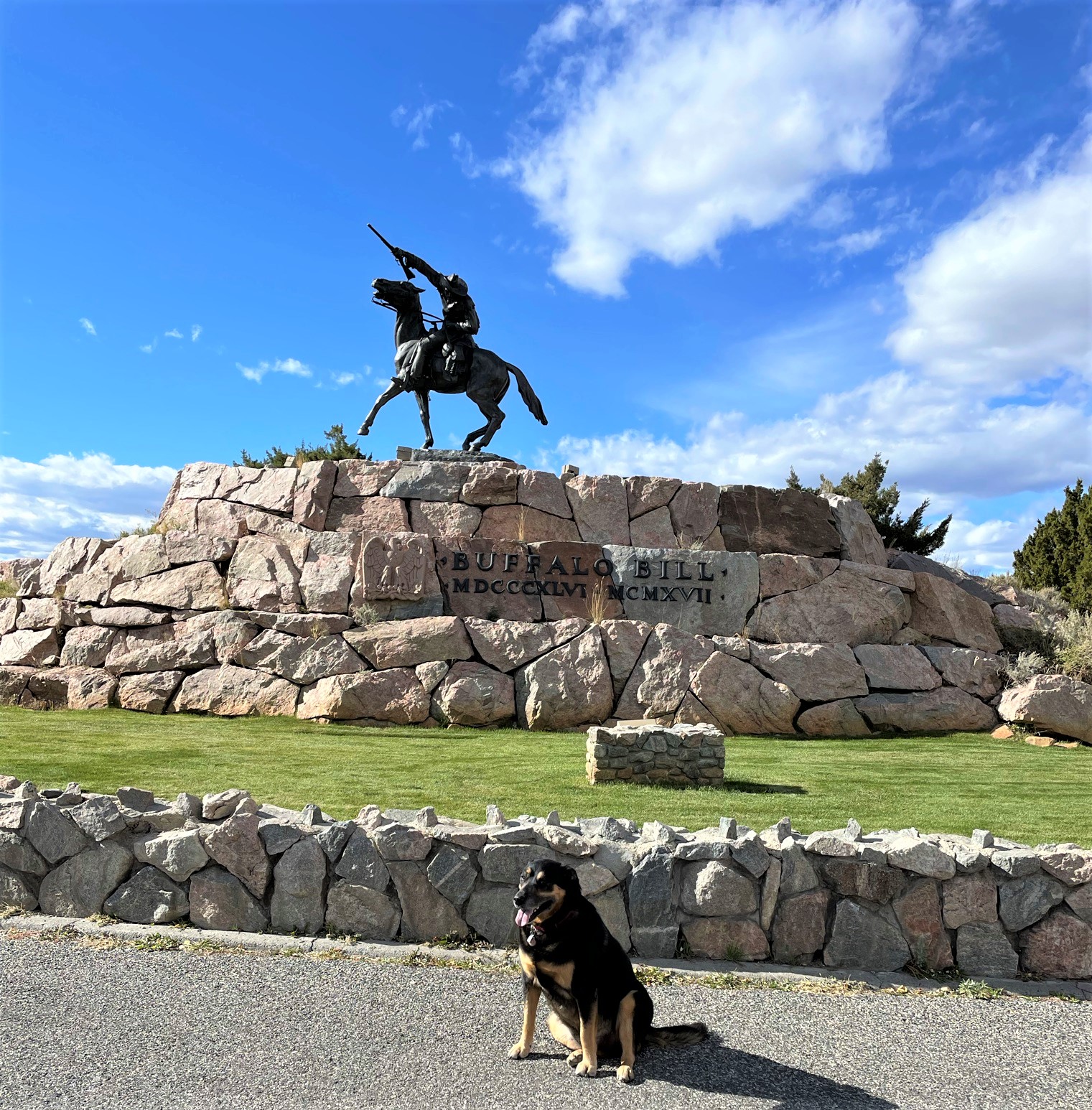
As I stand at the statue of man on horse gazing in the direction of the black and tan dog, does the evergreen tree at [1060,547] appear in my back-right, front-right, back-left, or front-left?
back-left

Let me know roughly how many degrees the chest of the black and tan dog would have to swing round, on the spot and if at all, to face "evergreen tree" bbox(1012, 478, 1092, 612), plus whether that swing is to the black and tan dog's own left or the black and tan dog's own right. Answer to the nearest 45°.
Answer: approximately 180°

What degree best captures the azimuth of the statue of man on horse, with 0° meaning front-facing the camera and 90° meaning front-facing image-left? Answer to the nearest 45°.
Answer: approximately 90°

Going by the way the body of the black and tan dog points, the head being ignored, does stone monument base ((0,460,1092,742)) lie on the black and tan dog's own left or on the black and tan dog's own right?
on the black and tan dog's own right

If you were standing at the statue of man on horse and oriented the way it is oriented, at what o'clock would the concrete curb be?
The concrete curb is roughly at 9 o'clock from the statue of man on horse.

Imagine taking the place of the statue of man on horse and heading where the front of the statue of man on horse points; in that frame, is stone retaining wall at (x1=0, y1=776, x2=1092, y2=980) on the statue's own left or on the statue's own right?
on the statue's own left

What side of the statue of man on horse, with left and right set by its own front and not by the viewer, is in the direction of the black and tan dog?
left

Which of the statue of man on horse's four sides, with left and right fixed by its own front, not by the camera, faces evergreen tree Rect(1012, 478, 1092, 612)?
back

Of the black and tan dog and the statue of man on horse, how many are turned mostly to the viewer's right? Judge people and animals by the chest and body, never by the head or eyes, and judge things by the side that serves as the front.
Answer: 0
